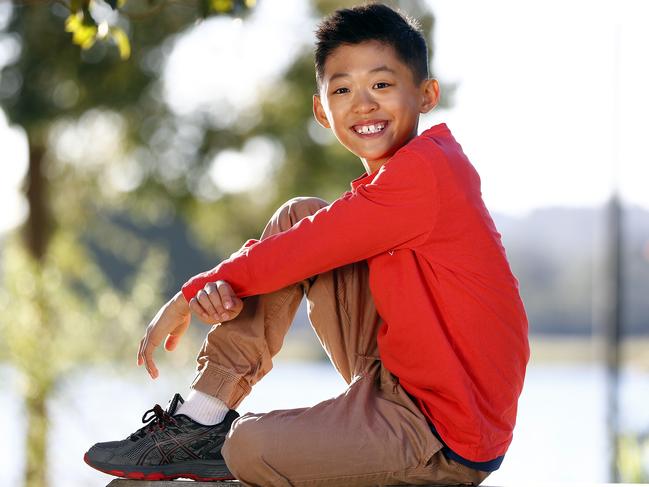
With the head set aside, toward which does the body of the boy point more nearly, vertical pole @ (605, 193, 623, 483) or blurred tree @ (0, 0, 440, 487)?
the blurred tree

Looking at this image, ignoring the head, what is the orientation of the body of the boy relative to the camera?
to the viewer's left

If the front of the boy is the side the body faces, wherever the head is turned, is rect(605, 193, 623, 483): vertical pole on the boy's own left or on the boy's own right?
on the boy's own right

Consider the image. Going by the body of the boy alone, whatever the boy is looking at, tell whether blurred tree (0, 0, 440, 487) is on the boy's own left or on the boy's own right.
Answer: on the boy's own right
